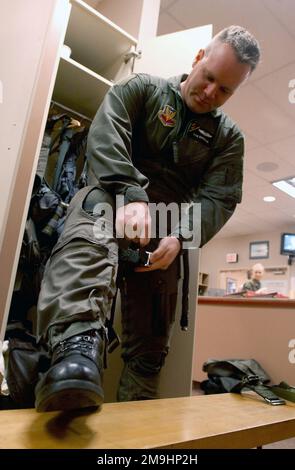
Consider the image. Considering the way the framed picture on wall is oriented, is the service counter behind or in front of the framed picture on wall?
in front

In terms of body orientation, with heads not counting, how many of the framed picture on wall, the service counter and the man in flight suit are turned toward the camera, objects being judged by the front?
3

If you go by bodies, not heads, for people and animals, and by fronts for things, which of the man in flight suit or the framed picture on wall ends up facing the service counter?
the framed picture on wall

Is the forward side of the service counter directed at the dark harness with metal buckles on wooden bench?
yes

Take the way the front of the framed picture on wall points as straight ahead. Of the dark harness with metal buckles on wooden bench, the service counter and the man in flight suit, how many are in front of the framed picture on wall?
3

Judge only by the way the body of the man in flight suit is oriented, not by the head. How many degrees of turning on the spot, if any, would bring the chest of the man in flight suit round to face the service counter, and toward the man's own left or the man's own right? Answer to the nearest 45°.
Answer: approximately 135° to the man's own left

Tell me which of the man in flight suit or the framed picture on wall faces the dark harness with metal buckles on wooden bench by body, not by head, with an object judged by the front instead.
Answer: the framed picture on wall

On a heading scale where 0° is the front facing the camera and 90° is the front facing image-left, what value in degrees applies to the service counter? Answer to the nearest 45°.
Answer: approximately 0°

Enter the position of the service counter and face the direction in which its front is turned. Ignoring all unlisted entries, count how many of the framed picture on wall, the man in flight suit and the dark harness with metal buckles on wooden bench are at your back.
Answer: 1
